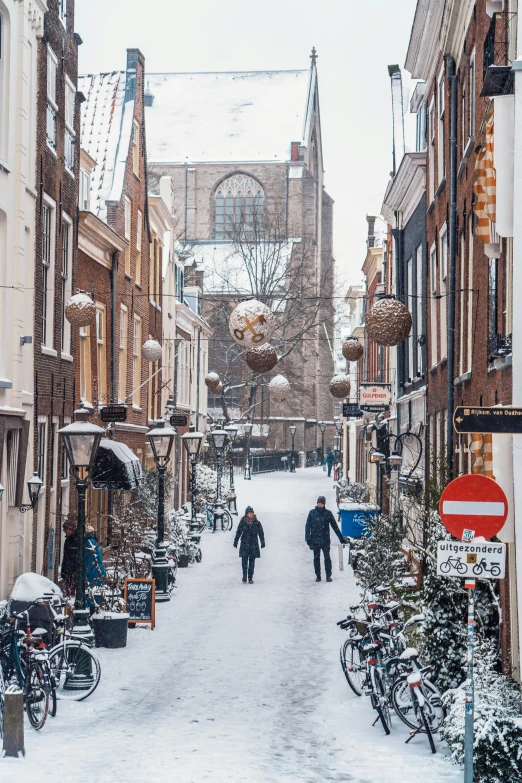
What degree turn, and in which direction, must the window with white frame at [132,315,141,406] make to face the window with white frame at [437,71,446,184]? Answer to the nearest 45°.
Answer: approximately 45° to its right

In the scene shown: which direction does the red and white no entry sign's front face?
toward the camera

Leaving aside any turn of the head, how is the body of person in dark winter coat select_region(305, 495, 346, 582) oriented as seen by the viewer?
toward the camera

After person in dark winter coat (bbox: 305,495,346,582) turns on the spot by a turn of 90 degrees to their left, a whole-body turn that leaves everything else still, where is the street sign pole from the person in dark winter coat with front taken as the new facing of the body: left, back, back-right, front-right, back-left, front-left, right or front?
right

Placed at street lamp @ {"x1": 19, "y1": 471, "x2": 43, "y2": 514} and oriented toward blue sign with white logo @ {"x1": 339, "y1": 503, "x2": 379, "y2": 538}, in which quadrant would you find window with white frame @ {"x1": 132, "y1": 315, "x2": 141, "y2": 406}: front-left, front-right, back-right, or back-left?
front-left

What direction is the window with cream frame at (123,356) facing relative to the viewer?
to the viewer's right

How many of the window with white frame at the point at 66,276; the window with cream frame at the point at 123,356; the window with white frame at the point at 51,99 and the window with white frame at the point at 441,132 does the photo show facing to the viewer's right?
3

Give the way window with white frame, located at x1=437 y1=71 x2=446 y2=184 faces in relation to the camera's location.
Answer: facing to the left of the viewer

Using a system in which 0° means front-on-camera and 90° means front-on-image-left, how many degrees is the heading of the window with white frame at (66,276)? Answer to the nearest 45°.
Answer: approximately 270°

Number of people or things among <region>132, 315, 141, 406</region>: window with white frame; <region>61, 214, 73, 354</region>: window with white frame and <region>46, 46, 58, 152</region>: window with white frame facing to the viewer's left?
0

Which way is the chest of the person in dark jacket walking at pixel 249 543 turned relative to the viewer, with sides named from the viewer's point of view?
facing the viewer

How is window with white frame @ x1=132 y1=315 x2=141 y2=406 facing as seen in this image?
to the viewer's right

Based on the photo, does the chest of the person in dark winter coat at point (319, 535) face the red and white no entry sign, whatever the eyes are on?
yes

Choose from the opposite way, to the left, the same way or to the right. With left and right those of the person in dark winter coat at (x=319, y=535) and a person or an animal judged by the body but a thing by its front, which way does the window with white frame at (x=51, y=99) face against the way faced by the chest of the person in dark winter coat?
to the left

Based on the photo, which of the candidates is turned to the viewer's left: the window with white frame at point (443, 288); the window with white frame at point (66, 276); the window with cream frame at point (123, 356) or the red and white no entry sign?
the window with white frame at point (443, 288)

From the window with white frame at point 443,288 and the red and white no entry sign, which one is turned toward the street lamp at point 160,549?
the window with white frame

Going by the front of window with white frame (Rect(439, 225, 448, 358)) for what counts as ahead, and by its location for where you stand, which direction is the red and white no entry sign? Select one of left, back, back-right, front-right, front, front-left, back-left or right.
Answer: left

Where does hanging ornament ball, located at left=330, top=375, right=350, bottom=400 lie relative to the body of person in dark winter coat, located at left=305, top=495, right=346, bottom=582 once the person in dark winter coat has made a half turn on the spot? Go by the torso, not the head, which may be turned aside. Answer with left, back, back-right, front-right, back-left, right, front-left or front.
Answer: front

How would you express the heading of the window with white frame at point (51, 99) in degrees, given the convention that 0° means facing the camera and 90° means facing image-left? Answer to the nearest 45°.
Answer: approximately 270°

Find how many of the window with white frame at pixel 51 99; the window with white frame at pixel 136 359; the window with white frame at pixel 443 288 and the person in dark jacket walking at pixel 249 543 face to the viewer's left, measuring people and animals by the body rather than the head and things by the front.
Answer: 1
